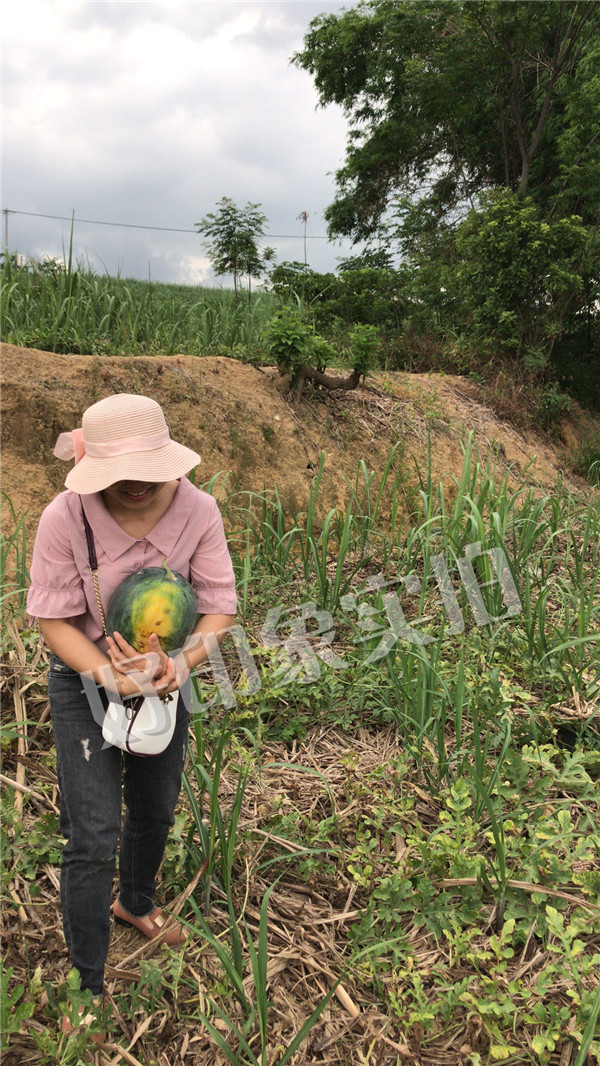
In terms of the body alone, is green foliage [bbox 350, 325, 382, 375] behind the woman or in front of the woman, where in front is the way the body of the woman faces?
behind

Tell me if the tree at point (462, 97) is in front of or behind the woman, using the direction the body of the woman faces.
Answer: behind

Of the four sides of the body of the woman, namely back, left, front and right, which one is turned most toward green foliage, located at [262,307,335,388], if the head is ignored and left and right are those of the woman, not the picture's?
back

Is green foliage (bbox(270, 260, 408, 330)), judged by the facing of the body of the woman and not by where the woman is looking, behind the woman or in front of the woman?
behind

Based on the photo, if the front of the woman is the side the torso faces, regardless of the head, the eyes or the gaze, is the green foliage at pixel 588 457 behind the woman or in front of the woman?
behind

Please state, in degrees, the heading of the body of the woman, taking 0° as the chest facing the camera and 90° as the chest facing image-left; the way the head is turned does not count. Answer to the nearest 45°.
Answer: approximately 0°
